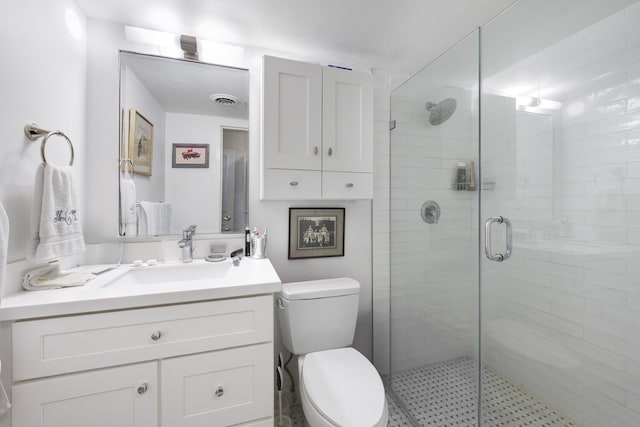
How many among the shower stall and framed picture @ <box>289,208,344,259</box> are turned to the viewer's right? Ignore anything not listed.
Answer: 0

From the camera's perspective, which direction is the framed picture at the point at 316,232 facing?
toward the camera

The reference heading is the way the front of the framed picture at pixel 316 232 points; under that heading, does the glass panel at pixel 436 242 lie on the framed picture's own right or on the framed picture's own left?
on the framed picture's own left

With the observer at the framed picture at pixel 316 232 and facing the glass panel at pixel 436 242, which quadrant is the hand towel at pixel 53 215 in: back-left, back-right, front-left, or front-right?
back-right

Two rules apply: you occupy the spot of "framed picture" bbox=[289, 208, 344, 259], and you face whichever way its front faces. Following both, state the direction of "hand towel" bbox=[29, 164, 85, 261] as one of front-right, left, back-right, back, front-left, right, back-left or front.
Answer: front-right

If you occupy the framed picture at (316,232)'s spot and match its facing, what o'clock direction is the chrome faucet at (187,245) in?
The chrome faucet is roughly at 2 o'clock from the framed picture.

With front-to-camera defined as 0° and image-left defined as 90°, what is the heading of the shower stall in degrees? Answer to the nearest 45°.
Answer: approximately 45°

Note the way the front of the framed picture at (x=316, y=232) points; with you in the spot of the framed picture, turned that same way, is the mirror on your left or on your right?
on your right
